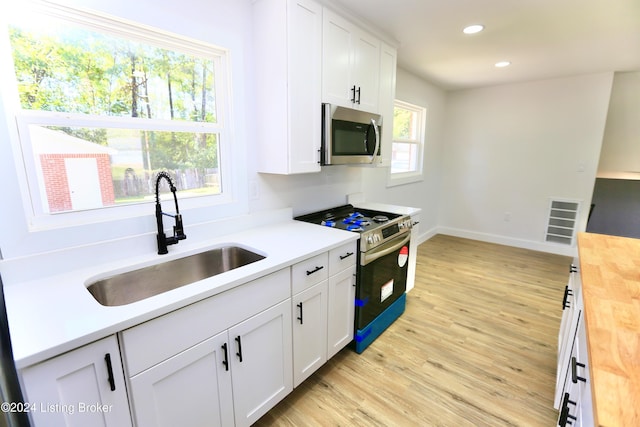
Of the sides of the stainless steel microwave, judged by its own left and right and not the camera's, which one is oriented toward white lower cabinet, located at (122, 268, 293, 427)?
right

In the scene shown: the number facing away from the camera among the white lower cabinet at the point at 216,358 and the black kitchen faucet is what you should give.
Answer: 0

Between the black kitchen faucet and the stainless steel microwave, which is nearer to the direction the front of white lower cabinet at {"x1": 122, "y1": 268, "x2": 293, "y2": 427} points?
the stainless steel microwave

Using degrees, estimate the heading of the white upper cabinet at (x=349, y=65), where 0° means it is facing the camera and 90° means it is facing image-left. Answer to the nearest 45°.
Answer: approximately 315°

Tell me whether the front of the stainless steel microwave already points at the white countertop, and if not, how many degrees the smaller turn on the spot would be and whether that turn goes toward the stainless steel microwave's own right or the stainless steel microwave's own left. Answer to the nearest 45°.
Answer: approximately 90° to the stainless steel microwave's own right

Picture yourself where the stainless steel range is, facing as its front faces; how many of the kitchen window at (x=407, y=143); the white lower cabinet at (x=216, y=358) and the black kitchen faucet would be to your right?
2

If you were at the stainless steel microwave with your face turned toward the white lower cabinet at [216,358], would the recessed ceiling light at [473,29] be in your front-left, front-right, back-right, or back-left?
back-left

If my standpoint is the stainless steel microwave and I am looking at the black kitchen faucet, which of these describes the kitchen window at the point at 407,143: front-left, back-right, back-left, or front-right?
back-right

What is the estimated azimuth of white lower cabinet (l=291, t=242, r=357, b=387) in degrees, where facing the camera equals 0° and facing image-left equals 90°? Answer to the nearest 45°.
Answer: approximately 315°

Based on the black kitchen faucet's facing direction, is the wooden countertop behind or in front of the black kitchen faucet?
in front

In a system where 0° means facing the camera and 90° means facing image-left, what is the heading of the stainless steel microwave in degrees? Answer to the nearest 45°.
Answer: approximately 315°
